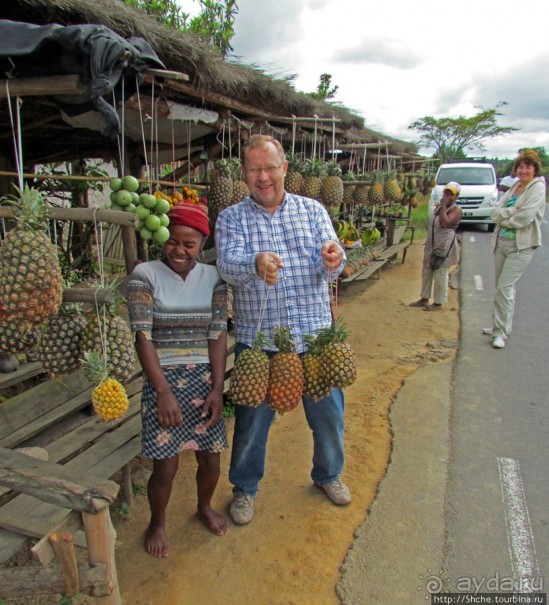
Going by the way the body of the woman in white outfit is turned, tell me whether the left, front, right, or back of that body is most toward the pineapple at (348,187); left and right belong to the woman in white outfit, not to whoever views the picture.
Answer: right

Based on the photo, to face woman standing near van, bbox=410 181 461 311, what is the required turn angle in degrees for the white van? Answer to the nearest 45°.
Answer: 0° — it already faces them

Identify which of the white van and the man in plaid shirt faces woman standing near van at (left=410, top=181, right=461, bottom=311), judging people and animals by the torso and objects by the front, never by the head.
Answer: the white van

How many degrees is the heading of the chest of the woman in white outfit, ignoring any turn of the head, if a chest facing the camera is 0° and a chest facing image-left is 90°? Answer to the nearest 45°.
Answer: approximately 45°

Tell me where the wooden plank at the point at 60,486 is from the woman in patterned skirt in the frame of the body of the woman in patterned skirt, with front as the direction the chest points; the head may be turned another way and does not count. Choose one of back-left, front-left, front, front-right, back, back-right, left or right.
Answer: front-right

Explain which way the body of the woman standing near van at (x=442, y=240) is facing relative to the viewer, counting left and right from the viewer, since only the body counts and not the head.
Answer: facing the viewer and to the left of the viewer

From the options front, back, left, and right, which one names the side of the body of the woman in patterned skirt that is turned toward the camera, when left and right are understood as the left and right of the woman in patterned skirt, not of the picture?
front

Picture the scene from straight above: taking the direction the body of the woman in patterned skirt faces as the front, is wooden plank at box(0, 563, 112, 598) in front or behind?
in front

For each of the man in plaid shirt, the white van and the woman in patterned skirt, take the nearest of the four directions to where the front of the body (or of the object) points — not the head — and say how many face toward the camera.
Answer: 3

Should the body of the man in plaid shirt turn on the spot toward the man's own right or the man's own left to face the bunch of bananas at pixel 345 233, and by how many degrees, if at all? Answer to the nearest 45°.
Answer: approximately 180°

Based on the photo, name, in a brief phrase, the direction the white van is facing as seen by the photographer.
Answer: facing the viewer

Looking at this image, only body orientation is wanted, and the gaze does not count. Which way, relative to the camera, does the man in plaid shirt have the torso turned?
toward the camera
